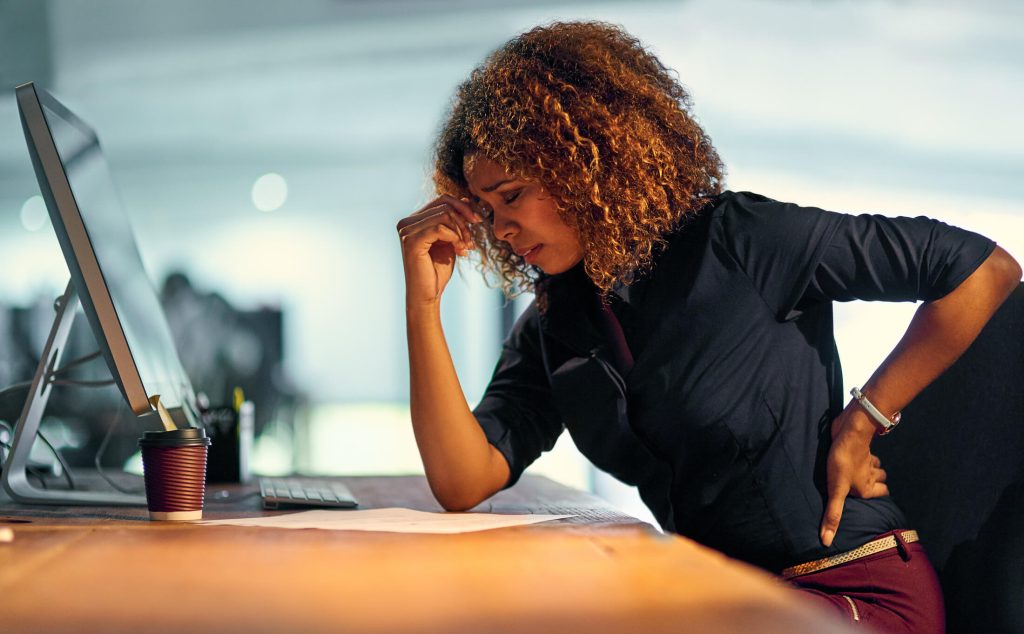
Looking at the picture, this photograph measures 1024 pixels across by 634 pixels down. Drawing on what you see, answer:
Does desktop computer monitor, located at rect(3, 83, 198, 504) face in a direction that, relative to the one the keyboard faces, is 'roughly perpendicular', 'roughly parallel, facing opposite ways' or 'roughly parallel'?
roughly parallel

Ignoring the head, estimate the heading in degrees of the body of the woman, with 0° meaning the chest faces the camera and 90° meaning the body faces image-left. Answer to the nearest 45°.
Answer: approximately 45°

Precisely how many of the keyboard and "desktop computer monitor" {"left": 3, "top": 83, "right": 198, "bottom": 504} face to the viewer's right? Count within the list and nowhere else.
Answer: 2

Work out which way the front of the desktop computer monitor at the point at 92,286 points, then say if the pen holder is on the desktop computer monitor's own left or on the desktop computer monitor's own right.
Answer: on the desktop computer monitor's own left

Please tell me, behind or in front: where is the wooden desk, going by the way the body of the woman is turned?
in front

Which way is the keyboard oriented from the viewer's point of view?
to the viewer's right

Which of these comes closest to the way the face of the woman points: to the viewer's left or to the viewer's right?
to the viewer's left

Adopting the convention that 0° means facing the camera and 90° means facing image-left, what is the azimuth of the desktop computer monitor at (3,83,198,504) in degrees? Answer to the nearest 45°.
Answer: approximately 270°

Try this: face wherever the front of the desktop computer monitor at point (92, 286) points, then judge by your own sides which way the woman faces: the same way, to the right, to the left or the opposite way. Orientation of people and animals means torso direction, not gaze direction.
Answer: the opposite way

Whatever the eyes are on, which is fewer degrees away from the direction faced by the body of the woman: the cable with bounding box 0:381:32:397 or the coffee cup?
the coffee cup
